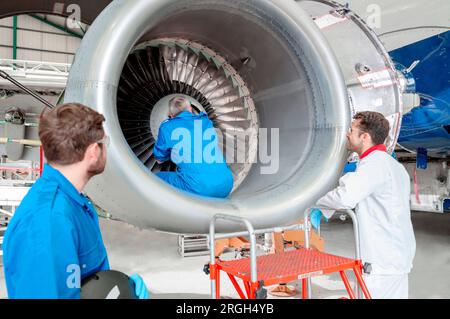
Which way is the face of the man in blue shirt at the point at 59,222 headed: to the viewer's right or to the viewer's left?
to the viewer's right

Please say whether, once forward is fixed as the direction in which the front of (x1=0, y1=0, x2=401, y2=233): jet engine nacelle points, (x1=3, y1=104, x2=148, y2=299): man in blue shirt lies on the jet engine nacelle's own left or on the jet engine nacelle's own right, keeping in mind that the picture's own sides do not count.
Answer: on the jet engine nacelle's own right

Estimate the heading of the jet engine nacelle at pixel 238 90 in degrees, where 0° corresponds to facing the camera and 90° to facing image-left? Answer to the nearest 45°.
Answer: approximately 315°

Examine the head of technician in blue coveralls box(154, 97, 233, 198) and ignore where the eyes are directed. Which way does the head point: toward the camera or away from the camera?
away from the camera

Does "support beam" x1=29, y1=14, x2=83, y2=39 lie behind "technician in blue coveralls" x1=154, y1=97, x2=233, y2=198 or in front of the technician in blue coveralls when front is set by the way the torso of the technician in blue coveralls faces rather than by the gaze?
in front

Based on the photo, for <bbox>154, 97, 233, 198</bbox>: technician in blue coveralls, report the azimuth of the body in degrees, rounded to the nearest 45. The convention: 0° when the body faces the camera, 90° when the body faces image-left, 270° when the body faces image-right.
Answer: approximately 135°

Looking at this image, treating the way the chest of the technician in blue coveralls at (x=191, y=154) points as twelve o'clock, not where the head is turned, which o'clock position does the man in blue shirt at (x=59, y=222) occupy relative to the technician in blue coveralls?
The man in blue shirt is roughly at 8 o'clock from the technician in blue coveralls.
